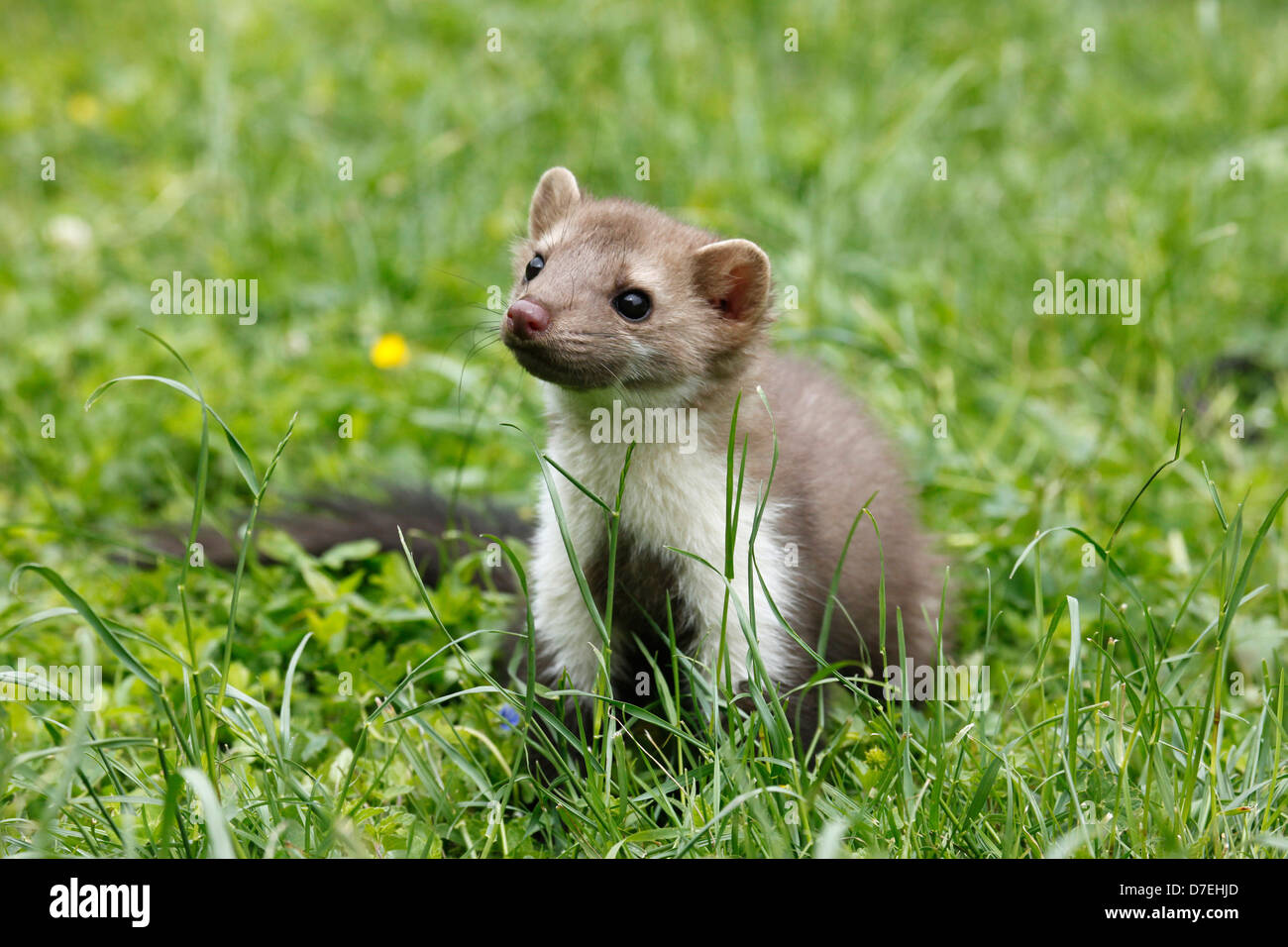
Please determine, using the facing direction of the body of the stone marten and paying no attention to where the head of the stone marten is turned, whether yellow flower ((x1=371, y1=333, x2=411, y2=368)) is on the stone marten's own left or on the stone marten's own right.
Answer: on the stone marten's own right

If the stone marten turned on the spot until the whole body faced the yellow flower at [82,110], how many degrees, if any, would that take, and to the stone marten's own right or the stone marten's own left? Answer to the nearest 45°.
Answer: approximately 90° to the stone marten's own right

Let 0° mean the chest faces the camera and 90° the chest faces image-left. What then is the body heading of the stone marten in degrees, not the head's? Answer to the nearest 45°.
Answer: approximately 45°
